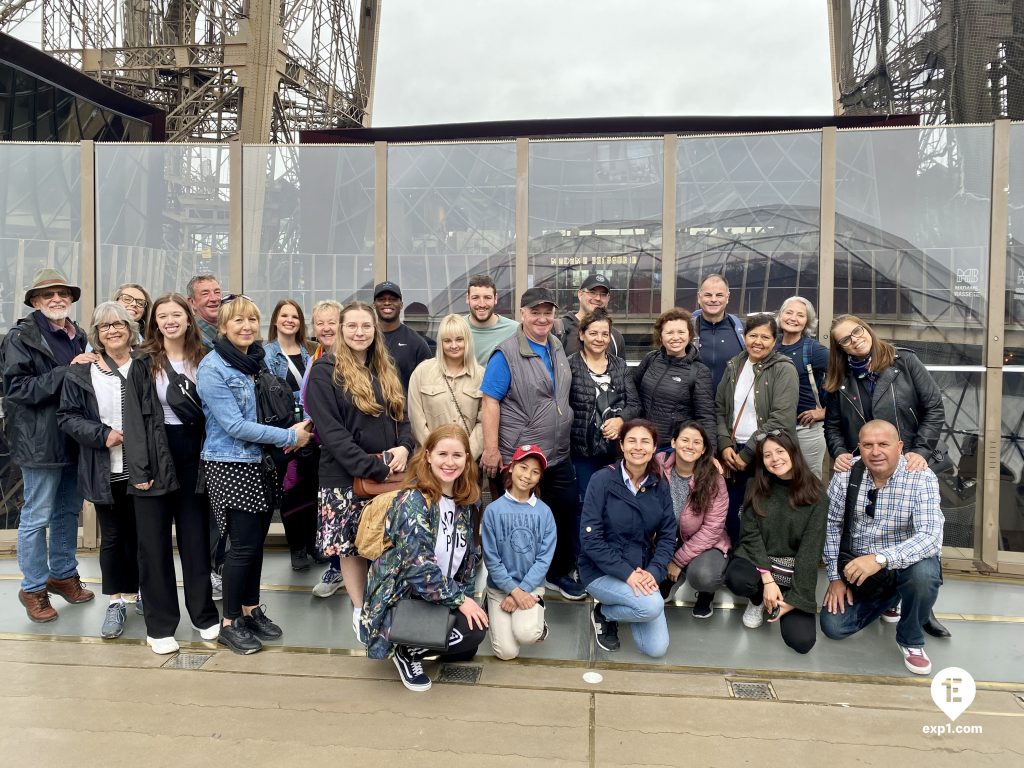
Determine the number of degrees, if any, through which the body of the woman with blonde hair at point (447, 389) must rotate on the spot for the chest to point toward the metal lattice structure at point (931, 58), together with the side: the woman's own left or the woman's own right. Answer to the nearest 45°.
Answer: approximately 135° to the woman's own left

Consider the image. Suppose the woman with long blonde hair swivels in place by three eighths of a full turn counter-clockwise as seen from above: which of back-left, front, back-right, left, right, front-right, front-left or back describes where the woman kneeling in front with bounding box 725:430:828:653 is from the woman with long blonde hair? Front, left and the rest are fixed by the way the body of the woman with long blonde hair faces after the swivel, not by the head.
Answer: right

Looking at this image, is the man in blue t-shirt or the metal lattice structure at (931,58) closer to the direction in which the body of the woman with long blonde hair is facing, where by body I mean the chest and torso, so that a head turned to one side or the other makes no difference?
the man in blue t-shirt

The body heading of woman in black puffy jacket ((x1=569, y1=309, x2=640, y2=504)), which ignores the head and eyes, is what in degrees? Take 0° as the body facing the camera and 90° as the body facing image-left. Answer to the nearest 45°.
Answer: approximately 0°

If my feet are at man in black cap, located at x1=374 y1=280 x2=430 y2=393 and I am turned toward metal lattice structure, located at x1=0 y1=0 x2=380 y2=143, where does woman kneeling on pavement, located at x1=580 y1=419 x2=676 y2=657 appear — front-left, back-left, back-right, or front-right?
back-right

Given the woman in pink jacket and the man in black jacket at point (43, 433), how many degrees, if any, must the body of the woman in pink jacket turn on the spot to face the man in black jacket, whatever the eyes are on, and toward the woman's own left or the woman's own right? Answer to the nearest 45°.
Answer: approximately 45° to the woman's own right

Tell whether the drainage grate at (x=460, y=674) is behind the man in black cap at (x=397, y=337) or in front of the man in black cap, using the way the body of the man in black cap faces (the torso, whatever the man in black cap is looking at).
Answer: in front
